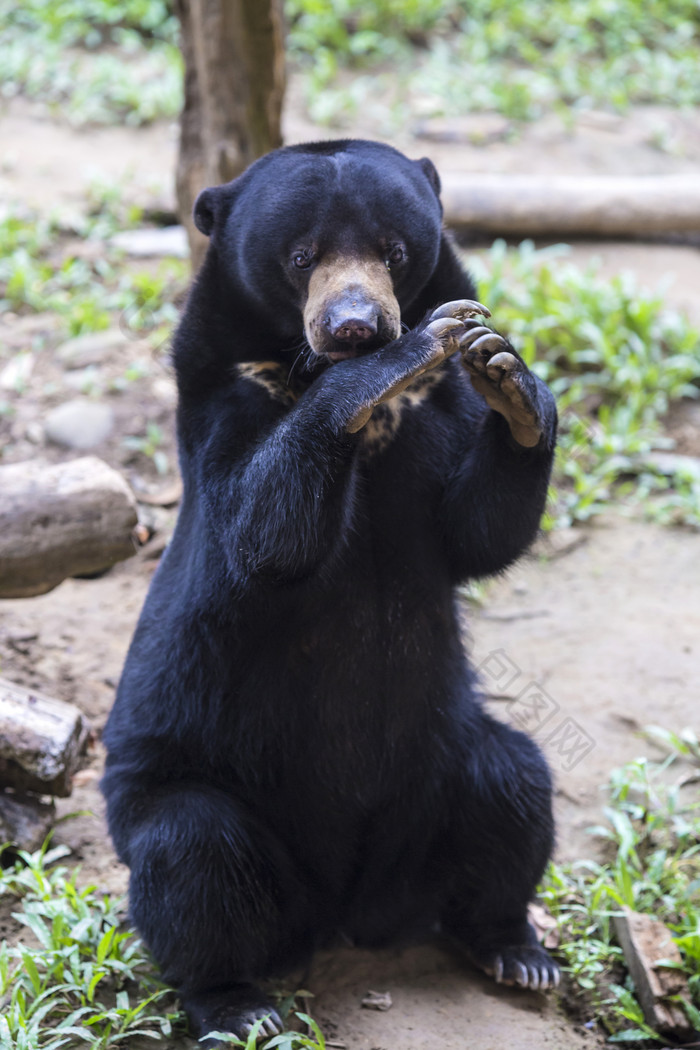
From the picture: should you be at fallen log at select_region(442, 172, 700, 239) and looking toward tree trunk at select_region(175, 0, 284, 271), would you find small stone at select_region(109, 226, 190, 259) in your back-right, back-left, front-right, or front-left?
front-right

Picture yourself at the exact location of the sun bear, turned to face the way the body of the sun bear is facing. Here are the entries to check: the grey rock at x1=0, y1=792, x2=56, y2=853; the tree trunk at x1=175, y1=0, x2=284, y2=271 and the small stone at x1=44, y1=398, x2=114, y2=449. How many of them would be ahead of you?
0

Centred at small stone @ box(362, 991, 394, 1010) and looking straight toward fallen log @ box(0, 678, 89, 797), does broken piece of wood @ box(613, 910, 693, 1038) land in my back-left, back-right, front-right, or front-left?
back-right

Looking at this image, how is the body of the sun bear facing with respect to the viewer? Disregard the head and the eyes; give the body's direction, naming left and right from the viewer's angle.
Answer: facing the viewer and to the right of the viewer

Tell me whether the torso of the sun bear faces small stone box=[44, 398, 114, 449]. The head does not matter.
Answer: no

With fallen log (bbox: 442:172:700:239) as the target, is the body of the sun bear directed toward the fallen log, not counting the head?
no

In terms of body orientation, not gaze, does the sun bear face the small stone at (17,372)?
no

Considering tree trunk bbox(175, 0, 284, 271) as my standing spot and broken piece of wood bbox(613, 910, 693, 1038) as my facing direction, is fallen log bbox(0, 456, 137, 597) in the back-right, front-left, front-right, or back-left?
front-right

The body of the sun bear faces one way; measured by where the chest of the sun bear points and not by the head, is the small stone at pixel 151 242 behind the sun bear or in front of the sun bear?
behind
